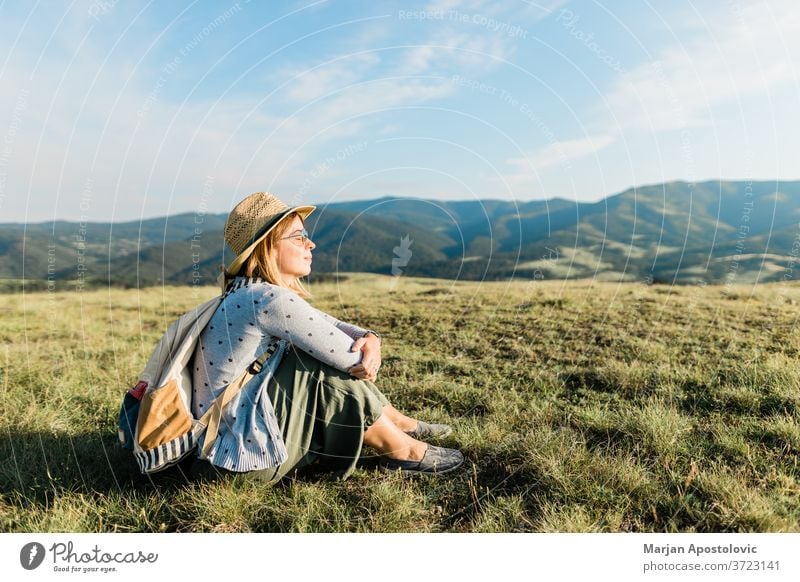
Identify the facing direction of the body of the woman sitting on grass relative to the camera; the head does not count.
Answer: to the viewer's right

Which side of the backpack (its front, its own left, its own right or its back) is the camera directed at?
left
